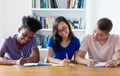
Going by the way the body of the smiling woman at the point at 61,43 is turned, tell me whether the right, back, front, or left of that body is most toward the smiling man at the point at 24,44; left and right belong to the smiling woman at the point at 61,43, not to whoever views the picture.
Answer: right

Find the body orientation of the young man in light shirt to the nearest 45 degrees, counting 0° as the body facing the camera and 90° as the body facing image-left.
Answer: approximately 0°

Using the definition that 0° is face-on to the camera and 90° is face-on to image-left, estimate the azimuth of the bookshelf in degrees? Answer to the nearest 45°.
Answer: approximately 0°

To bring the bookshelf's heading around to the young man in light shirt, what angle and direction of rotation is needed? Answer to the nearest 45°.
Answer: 0° — it already faces them

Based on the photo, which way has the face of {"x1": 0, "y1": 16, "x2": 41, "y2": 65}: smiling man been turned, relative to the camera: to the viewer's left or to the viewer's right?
to the viewer's right

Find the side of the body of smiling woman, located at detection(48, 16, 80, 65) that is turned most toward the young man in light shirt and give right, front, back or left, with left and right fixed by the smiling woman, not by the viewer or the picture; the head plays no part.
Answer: left

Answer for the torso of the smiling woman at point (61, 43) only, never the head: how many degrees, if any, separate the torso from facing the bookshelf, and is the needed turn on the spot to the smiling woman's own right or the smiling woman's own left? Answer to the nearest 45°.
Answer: approximately 180°

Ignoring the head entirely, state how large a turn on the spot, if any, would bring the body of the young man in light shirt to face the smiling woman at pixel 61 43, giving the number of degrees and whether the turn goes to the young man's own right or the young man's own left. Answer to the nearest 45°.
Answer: approximately 90° to the young man's own right
